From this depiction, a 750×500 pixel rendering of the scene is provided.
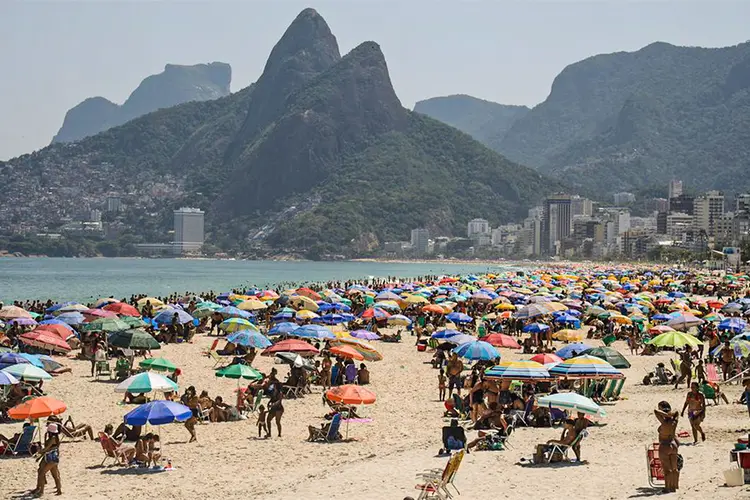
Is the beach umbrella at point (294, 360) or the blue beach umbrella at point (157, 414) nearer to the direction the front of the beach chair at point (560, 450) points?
the blue beach umbrella

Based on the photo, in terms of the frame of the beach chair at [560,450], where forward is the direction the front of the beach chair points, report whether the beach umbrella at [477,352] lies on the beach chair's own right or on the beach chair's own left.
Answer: on the beach chair's own right

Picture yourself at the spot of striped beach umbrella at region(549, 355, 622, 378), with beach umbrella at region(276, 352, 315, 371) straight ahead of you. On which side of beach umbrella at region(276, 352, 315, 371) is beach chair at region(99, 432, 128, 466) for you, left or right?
left

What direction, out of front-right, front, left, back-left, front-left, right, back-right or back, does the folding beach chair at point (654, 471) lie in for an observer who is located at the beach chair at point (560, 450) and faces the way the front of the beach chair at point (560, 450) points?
back-left

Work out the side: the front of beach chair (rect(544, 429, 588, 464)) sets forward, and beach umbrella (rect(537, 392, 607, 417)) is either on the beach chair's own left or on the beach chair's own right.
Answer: on the beach chair's own right

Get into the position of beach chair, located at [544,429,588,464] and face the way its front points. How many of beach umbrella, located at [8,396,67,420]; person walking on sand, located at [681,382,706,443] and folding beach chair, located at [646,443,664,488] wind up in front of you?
1

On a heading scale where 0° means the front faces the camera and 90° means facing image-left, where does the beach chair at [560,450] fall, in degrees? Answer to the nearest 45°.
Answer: approximately 90°

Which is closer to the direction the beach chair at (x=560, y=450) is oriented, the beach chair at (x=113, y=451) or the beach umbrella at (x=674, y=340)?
the beach chair
